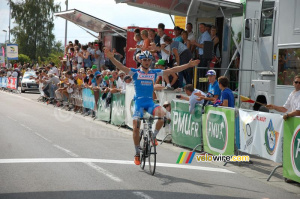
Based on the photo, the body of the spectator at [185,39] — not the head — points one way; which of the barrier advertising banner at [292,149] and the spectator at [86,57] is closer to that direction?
the barrier advertising banner

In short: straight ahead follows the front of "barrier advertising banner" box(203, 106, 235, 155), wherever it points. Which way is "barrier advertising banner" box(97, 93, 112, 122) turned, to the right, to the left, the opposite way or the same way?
the same way

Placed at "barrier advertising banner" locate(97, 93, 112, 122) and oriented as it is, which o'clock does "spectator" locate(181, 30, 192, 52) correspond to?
The spectator is roughly at 9 o'clock from the barrier advertising banner.

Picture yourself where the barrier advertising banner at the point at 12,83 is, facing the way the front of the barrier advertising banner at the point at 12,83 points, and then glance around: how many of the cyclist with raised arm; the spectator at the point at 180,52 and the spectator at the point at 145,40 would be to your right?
0

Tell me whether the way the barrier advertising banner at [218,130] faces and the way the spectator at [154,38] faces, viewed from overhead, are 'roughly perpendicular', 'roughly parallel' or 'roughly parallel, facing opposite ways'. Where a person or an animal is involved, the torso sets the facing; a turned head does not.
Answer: roughly parallel

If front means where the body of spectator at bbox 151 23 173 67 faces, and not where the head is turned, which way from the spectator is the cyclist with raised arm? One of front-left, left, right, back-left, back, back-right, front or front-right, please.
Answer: front-left

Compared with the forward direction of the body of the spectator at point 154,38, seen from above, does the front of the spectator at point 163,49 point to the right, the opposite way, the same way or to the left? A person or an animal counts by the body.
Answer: the same way

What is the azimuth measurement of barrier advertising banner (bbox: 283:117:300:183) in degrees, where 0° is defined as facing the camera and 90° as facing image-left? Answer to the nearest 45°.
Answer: approximately 45°

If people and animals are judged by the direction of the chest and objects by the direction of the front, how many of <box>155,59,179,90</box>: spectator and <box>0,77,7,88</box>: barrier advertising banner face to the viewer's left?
1

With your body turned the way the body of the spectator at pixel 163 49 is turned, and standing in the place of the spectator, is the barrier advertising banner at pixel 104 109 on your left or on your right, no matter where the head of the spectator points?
on your right

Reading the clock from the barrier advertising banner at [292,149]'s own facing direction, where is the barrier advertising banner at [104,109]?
the barrier advertising banner at [104,109] is roughly at 3 o'clock from the barrier advertising banner at [292,149].

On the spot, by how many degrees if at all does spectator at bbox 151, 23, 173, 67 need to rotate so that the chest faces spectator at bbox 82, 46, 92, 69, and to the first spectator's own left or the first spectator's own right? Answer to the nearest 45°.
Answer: approximately 90° to the first spectator's own right

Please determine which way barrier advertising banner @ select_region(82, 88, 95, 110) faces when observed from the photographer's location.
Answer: facing the viewer and to the left of the viewer

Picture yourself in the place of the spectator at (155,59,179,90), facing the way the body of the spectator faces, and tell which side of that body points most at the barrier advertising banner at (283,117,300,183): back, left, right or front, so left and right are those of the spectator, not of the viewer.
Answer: left

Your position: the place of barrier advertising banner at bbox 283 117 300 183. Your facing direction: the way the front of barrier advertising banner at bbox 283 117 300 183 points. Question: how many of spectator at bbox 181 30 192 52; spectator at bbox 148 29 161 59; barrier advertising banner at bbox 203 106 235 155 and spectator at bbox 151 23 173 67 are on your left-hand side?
0

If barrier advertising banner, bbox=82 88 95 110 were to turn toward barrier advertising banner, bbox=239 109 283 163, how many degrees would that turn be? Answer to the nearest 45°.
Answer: approximately 45° to its left
